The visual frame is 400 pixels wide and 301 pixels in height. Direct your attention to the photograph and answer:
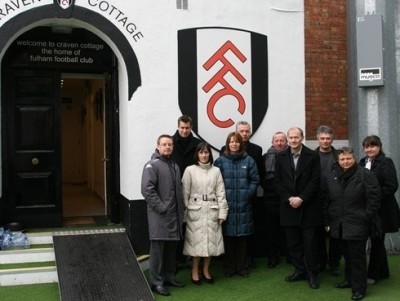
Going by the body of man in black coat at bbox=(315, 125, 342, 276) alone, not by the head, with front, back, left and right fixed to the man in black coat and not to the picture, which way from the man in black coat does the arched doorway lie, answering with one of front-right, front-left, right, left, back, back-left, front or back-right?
right

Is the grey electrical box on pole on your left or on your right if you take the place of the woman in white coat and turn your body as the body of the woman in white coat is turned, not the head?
on your left

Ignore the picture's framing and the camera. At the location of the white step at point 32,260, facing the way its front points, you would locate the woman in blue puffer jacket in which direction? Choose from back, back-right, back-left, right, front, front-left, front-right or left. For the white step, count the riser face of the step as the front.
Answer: left

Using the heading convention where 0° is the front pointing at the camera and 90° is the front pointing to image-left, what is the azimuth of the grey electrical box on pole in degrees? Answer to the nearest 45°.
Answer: approximately 0°

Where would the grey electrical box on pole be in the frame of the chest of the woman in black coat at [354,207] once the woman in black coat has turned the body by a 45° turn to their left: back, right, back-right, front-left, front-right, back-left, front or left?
back

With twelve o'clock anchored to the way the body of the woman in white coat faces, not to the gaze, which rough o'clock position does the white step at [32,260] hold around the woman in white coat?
The white step is roughly at 3 o'clock from the woman in white coat.

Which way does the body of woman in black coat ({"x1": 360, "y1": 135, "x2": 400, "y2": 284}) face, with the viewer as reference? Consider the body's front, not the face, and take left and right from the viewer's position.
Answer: facing the viewer and to the left of the viewer

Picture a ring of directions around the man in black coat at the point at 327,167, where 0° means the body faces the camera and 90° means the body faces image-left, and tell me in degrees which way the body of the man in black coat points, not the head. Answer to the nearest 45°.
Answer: approximately 0°

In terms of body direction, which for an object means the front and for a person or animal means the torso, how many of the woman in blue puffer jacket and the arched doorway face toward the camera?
2

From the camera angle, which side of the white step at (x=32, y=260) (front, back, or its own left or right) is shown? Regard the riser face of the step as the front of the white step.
front
